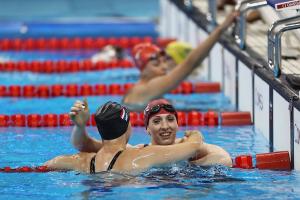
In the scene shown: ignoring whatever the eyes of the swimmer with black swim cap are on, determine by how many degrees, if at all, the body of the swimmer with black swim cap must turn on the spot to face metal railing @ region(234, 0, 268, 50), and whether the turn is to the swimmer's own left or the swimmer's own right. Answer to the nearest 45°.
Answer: approximately 45° to the swimmer's own right

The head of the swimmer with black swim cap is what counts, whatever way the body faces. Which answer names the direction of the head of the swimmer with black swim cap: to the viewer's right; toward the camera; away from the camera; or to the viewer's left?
away from the camera

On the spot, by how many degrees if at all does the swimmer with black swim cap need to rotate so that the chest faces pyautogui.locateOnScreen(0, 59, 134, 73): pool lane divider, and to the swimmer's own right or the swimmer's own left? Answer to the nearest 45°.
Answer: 0° — they already face it

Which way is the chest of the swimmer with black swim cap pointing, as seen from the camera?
away from the camera

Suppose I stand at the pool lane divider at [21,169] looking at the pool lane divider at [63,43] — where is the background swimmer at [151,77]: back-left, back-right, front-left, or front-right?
front-right

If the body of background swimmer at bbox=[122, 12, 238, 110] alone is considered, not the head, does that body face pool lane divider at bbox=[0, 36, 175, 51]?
no
